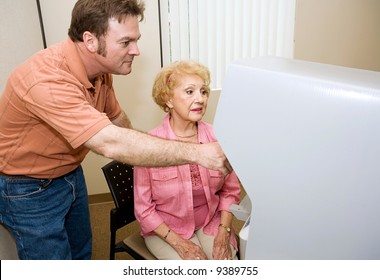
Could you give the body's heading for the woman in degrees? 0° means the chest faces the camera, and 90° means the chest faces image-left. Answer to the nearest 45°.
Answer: approximately 315°

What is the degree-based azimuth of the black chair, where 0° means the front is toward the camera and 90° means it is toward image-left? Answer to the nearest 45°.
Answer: approximately 315°
